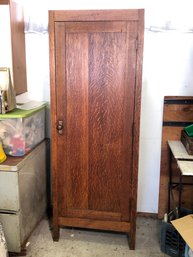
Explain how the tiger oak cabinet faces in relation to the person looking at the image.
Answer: facing the viewer

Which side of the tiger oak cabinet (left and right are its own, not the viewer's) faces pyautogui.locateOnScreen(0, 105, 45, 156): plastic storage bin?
right
